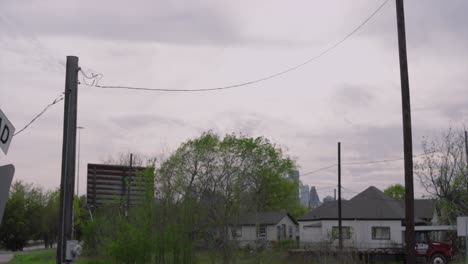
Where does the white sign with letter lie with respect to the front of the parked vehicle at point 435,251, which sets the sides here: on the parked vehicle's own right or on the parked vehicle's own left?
on the parked vehicle's own right

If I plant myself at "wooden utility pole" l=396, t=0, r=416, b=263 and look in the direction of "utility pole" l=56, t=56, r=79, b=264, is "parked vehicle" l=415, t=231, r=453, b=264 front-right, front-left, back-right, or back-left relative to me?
back-right

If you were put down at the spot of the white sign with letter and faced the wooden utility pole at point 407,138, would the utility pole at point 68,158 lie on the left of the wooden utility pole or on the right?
left

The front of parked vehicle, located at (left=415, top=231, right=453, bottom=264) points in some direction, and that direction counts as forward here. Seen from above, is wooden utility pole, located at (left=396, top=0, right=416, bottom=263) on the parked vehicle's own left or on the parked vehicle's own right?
on the parked vehicle's own right
